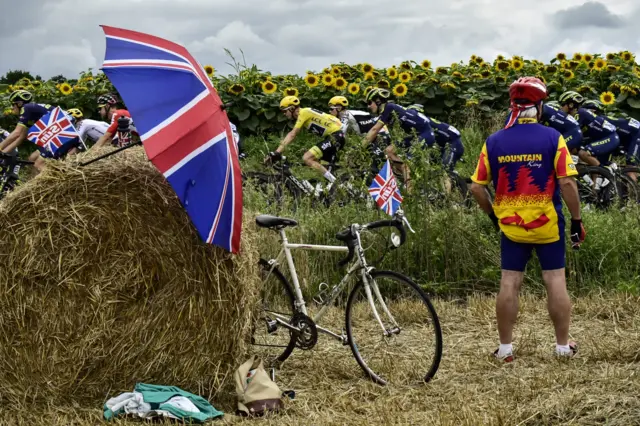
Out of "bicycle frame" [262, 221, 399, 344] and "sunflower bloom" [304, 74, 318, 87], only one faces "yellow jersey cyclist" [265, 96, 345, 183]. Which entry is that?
the sunflower bloom

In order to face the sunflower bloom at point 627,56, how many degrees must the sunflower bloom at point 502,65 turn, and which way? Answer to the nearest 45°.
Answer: approximately 135° to its left

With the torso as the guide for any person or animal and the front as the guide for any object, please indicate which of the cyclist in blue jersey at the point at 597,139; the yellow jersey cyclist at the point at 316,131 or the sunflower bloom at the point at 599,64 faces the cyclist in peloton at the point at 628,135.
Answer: the sunflower bloom

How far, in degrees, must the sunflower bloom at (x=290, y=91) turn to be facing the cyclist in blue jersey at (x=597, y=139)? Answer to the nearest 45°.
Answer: approximately 45° to its left

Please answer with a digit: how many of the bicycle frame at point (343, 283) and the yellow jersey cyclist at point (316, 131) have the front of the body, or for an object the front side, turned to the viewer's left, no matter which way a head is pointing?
1

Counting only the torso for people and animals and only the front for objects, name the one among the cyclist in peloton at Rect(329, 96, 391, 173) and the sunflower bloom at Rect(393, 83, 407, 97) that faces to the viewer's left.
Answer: the cyclist in peloton

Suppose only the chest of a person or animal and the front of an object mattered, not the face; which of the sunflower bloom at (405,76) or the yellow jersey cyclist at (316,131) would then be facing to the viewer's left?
the yellow jersey cyclist

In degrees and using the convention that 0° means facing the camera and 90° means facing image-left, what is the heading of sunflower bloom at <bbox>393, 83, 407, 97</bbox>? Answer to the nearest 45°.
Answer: approximately 0°

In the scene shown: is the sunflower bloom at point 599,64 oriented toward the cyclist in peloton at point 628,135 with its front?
yes
